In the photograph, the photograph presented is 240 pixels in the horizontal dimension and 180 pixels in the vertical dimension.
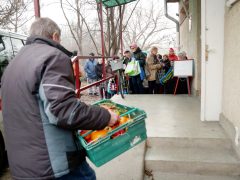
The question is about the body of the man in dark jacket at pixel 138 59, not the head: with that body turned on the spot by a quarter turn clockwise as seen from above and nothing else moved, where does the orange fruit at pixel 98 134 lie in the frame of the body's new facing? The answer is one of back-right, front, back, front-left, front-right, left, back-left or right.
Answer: back-left

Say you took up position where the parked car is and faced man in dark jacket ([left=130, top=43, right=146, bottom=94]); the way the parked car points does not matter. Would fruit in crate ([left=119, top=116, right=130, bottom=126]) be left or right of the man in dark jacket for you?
right

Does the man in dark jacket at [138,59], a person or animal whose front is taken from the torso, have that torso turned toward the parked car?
no

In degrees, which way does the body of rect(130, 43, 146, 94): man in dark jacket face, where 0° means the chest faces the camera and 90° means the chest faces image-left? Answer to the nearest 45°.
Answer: approximately 45°

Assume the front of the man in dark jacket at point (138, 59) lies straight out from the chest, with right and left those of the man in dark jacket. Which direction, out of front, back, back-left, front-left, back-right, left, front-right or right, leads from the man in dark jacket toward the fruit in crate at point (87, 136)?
front-left

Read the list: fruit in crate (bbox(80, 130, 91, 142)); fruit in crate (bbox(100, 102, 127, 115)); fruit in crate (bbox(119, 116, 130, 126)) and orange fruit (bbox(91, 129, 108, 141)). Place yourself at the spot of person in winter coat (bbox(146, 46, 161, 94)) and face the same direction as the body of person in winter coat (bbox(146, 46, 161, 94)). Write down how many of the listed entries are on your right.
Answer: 4

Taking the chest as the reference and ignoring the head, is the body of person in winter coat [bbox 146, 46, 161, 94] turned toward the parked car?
no
